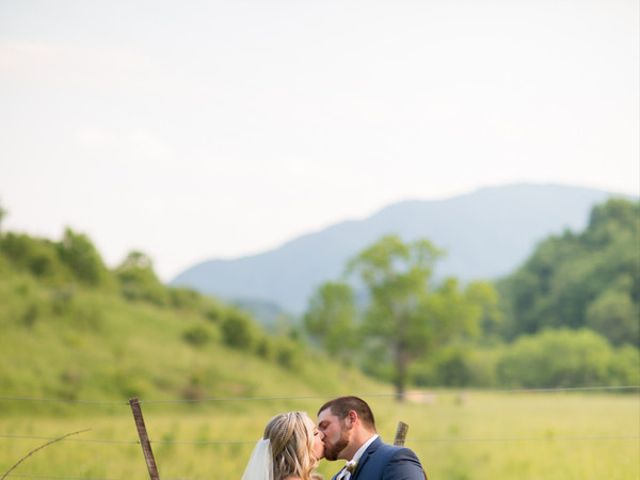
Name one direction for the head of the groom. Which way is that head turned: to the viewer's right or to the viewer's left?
to the viewer's left

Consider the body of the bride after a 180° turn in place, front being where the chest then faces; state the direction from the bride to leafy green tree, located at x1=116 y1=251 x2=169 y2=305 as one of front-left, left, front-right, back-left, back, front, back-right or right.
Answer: right

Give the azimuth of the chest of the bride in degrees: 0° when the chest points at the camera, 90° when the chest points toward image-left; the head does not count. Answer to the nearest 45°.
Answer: approximately 270°

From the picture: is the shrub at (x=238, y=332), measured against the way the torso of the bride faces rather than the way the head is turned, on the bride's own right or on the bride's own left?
on the bride's own left

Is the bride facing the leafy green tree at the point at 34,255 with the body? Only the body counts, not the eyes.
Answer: no

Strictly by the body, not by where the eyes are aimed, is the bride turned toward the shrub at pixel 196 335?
no

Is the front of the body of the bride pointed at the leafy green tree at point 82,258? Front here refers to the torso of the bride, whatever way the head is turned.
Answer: no
